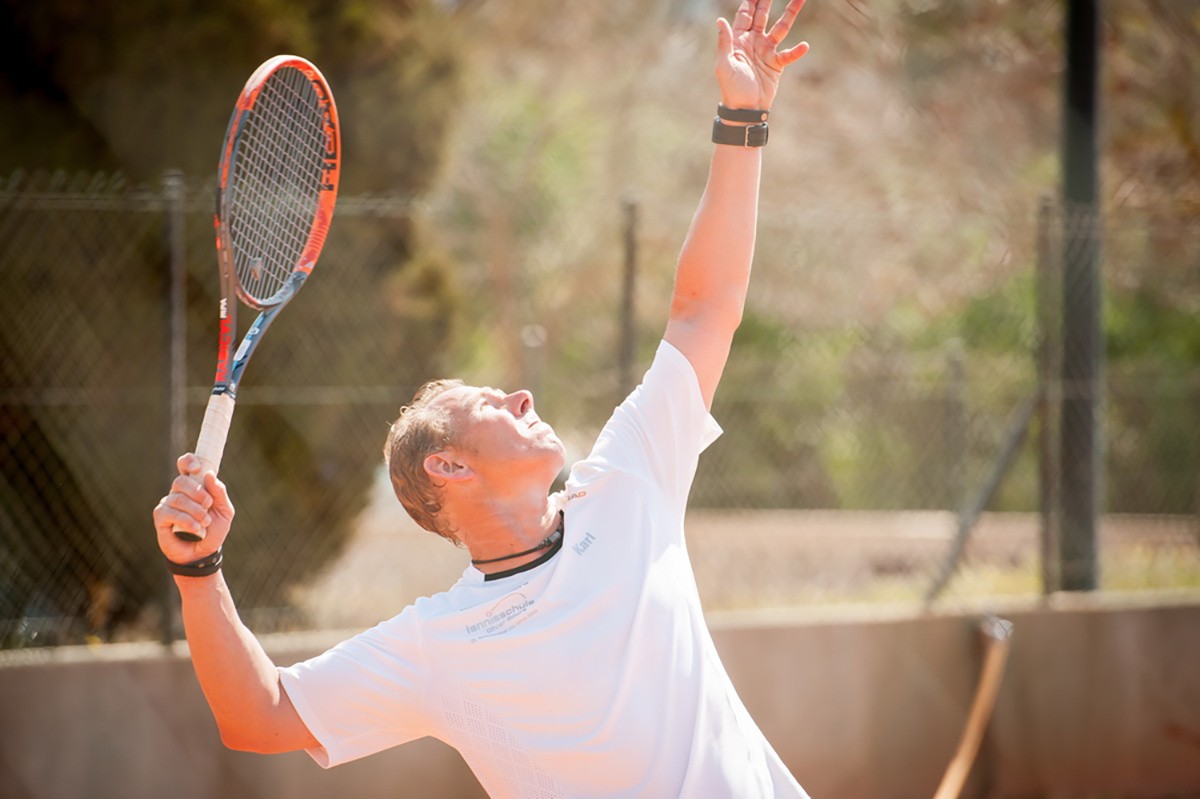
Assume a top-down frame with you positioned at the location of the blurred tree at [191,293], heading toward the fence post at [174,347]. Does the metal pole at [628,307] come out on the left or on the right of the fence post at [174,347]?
left

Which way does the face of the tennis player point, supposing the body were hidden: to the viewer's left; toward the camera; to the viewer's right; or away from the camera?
to the viewer's right

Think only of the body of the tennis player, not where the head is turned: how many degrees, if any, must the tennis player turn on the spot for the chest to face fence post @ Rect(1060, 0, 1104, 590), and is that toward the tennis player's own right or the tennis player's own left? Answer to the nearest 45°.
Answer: approximately 90° to the tennis player's own left

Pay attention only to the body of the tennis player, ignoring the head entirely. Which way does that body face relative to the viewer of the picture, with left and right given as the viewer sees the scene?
facing the viewer and to the right of the viewer

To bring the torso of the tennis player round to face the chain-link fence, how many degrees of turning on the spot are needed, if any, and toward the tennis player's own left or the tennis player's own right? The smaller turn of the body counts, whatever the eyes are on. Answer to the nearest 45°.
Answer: approximately 135° to the tennis player's own left

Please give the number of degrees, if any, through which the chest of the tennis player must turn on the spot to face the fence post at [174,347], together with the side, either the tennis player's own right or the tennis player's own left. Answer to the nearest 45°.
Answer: approximately 135° to the tennis player's own left

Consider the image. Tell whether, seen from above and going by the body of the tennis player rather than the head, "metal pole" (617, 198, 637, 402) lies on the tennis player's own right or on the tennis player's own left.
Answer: on the tennis player's own left

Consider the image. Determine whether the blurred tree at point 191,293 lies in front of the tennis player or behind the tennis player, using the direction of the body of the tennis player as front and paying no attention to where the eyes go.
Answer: behind

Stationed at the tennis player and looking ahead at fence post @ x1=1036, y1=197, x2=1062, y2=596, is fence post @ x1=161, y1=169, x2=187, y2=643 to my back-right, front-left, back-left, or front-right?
front-left

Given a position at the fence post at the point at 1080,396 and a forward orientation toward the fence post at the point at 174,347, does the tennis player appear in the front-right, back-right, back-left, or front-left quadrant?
front-left
